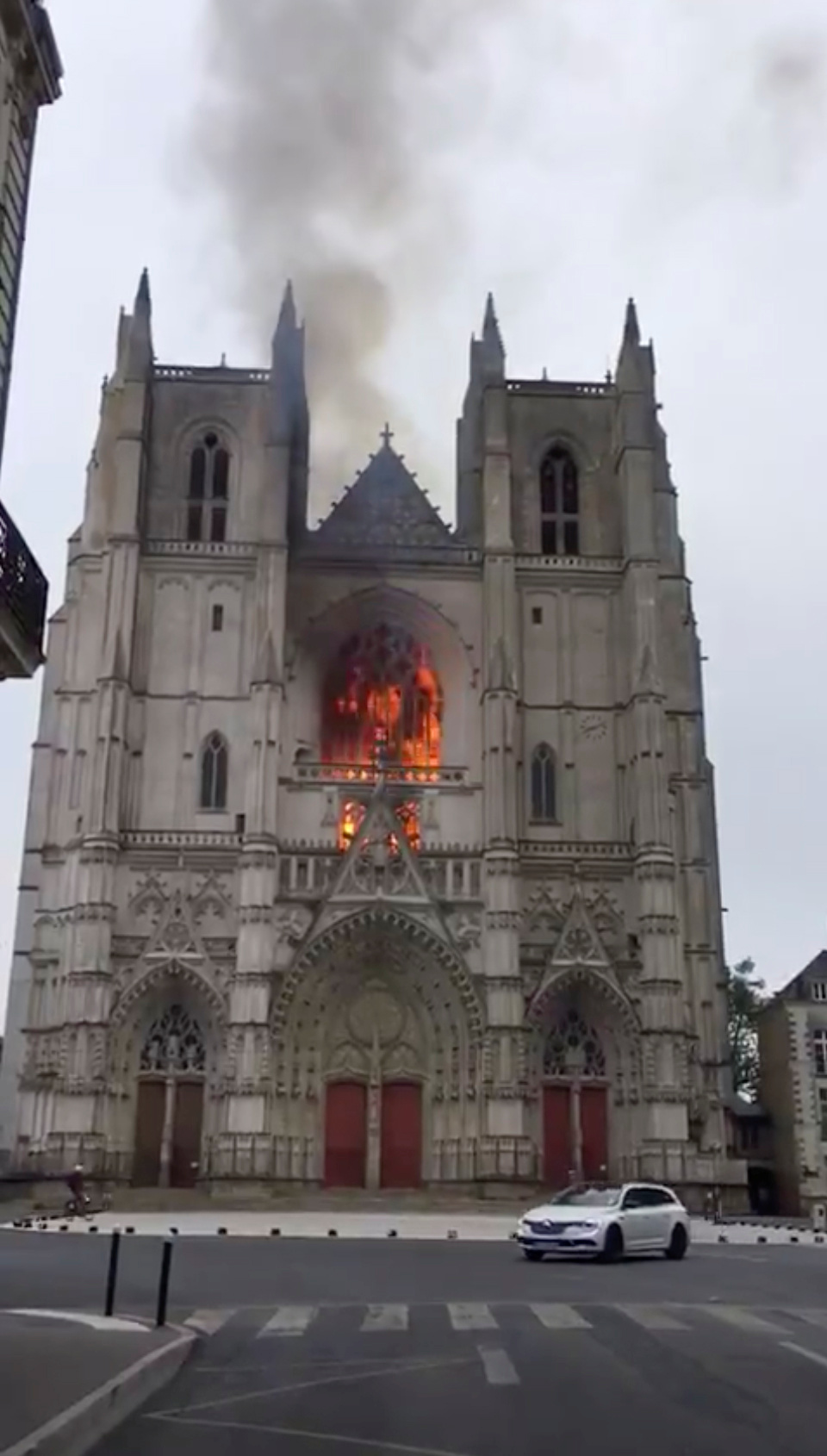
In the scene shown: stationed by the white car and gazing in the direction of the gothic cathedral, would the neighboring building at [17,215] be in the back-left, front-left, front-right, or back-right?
back-left

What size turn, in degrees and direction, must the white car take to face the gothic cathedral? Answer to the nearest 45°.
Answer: approximately 135° to its right

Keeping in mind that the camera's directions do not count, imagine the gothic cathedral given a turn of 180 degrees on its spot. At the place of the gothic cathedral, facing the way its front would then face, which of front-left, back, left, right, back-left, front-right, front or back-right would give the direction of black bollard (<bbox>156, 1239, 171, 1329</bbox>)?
back

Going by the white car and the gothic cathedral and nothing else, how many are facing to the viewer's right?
0

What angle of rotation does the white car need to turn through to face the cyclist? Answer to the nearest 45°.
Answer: approximately 90° to its right

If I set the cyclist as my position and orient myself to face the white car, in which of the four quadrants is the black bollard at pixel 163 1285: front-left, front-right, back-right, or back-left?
front-right

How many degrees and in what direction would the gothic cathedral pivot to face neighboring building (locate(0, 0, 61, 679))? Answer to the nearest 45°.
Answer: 0° — it already faces it

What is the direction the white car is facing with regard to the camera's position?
facing the viewer and to the left of the viewer

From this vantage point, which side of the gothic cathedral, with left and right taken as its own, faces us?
front

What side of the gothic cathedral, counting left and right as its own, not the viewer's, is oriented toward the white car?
front

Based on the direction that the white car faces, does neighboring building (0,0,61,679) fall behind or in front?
in front
